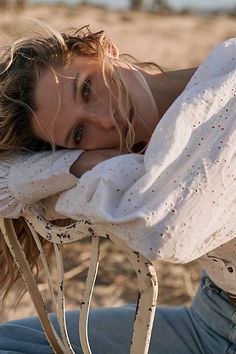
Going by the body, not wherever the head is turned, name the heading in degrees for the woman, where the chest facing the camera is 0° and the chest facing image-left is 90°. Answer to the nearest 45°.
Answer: approximately 45°

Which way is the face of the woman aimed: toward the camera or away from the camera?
toward the camera
